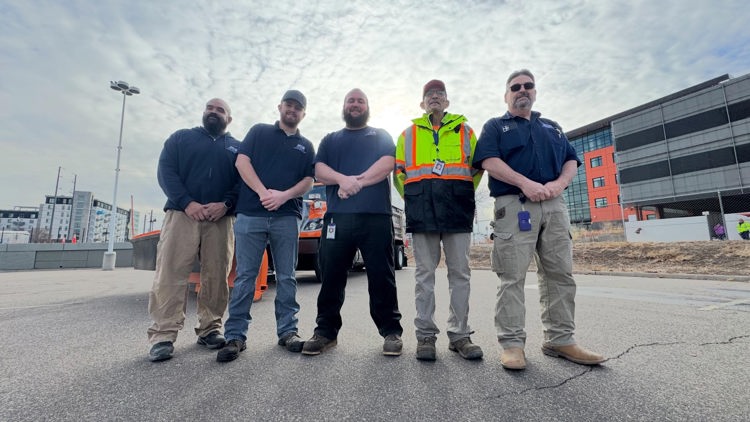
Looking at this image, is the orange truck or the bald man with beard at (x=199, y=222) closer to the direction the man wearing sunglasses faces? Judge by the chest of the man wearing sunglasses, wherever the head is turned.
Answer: the bald man with beard

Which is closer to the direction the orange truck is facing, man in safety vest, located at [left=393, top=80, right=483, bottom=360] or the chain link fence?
the man in safety vest

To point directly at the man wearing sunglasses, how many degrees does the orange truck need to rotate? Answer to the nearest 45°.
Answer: approximately 45° to its left

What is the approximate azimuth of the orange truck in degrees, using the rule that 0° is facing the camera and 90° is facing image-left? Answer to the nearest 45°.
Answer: approximately 45°

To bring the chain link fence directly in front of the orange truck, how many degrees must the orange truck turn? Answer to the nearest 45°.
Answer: approximately 135° to its left

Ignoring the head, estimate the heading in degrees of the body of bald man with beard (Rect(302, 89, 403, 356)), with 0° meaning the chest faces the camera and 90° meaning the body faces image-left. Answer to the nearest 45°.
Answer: approximately 0°

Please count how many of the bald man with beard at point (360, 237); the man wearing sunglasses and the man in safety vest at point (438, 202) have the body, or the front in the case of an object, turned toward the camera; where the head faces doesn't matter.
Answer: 3

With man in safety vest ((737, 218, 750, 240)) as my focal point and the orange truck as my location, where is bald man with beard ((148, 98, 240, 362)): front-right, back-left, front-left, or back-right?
back-right

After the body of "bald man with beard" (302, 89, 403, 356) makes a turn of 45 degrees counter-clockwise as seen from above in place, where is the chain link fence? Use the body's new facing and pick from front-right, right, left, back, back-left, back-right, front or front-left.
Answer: left

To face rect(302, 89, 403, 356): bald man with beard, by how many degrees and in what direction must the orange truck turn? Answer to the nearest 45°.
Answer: approximately 45° to its left

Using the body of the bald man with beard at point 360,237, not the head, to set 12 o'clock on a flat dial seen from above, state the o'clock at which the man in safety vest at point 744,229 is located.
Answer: The man in safety vest is roughly at 8 o'clock from the bald man with beard.

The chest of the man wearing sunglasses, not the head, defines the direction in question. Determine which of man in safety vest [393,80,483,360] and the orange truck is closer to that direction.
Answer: the man in safety vest

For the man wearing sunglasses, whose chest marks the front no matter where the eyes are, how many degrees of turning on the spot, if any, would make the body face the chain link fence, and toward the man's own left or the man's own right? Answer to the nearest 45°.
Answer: approximately 180°

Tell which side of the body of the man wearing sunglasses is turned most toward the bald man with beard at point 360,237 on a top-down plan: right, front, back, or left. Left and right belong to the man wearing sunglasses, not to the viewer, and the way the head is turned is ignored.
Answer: right

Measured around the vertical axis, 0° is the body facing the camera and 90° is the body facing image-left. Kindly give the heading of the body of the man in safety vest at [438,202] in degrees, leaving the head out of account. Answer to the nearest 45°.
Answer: approximately 0°
